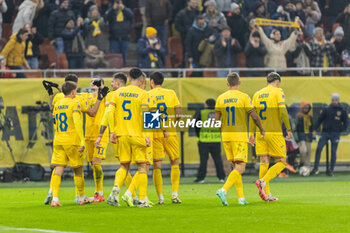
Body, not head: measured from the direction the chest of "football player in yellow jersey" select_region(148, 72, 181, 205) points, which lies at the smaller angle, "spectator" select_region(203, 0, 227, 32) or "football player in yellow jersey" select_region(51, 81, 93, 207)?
the spectator

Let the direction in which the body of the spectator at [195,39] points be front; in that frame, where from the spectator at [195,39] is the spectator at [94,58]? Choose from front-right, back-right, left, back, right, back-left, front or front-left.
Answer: back-right

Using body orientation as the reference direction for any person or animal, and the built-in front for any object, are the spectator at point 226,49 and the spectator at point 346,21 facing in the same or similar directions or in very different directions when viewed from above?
same or similar directions

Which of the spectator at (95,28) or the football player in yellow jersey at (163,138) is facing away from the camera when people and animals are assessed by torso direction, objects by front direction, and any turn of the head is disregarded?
the football player in yellow jersey

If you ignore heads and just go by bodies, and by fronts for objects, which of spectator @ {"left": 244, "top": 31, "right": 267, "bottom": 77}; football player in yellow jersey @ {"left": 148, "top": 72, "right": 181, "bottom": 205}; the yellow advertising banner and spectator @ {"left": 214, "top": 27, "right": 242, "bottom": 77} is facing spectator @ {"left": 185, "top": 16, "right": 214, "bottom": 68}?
the football player in yellow jersey

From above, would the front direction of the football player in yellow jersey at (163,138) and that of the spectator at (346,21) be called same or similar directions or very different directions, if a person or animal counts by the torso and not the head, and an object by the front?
very different directions

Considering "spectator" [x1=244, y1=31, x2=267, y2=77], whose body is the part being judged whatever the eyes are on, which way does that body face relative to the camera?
toward the camera

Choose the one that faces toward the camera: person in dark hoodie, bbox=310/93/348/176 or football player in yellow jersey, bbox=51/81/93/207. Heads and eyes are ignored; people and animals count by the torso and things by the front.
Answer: the person in dark hoodie

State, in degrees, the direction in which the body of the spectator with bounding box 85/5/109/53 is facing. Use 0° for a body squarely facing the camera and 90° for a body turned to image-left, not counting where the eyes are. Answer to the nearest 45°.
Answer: approximately 0°

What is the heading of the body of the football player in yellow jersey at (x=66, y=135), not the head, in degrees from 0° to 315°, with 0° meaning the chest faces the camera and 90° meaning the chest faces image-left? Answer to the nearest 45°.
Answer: approximately 225°

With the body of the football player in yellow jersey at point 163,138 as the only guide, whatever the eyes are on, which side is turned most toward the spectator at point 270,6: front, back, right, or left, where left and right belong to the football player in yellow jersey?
front

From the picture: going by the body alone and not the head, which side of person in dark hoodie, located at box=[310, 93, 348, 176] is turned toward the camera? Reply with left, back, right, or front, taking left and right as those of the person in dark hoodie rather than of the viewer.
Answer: front

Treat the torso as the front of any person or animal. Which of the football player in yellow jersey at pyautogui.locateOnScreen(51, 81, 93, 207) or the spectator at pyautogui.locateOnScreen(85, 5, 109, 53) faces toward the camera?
the spectator

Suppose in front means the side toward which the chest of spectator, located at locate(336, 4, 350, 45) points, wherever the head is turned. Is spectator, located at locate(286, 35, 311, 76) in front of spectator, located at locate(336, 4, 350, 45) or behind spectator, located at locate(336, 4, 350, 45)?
in front

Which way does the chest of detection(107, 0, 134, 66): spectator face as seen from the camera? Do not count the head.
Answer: toward the camera

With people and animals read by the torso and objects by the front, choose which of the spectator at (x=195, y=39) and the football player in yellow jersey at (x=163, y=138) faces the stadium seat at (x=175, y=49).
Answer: the football player in yellow jersey

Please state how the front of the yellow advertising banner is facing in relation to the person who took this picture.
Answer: facing the viewer
